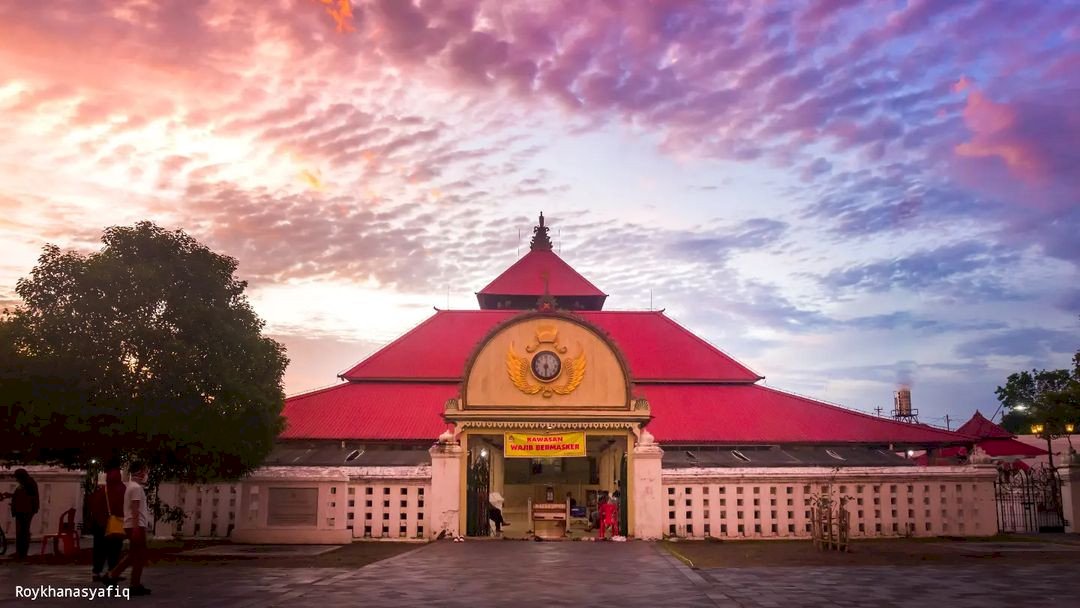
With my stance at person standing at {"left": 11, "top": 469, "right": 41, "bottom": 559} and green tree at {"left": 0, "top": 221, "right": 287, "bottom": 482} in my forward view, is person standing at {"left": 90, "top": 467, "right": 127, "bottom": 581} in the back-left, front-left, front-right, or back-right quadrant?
back-right

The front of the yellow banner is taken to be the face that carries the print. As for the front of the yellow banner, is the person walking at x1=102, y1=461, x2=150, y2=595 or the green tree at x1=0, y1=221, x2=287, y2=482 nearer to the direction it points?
the person walking

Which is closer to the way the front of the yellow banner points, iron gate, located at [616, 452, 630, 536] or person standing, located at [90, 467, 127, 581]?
the person standing

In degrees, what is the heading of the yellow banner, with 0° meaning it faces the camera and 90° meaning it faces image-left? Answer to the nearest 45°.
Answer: approximately 0°

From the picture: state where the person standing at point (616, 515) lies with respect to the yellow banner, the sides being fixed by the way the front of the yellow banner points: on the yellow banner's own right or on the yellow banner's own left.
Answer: on the yellow banner's own left

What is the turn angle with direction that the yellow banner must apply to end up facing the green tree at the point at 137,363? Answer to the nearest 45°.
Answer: approximately 45° to its right

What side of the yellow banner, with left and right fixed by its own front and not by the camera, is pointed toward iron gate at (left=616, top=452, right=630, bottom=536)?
left
